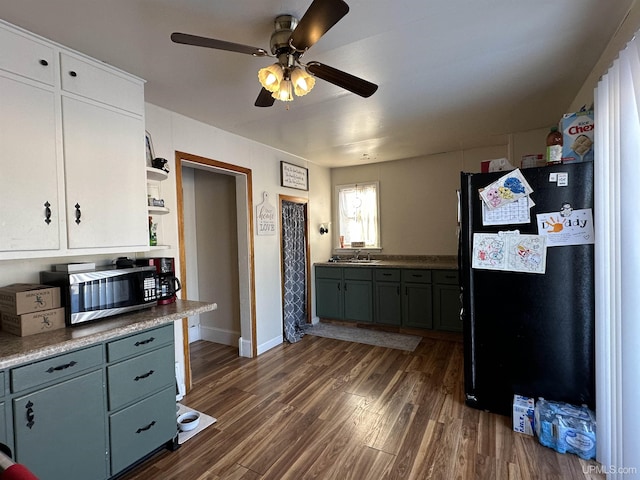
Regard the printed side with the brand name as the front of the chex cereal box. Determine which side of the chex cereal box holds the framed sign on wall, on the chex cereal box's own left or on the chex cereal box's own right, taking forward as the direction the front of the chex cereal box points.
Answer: on the chex cereal box's own right

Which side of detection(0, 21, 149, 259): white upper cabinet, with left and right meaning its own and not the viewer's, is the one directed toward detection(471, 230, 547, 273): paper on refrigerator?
front

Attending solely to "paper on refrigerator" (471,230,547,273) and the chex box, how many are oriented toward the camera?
2

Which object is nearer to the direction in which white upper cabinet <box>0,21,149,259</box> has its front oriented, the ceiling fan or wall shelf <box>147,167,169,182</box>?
the ceiling fan

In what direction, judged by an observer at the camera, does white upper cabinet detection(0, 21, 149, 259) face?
facing the viewer and to the right of the viewer

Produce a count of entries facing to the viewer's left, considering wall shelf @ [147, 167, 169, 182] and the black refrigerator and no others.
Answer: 1

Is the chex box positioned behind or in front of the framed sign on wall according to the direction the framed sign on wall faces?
in front

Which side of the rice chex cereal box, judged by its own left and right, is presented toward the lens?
front

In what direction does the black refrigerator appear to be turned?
to the viewer's left
